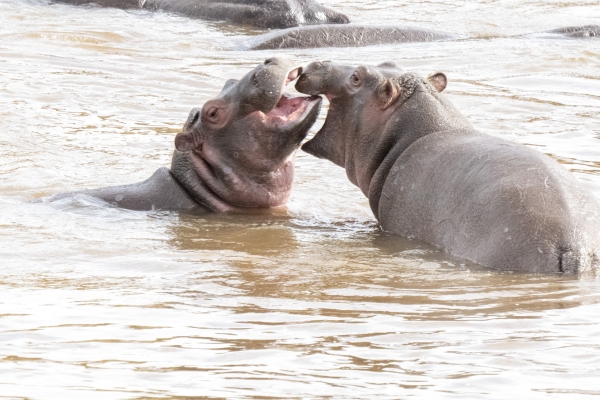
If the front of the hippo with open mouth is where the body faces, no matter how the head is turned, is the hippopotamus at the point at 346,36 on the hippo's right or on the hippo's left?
on the hippo's left

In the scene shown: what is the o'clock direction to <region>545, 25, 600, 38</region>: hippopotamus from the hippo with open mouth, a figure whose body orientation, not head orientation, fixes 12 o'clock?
The hippopotamus is roughly at 10 o'clock from the hippo with open mouth.

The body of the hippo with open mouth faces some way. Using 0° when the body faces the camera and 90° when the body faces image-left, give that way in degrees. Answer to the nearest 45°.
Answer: approximately 270°
